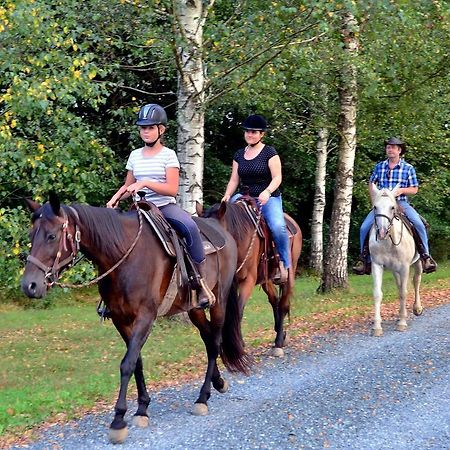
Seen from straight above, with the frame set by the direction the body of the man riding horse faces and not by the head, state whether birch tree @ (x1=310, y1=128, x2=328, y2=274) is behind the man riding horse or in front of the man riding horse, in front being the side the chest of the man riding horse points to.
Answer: behind

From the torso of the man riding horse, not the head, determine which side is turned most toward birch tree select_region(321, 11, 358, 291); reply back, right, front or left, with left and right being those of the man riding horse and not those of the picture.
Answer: back

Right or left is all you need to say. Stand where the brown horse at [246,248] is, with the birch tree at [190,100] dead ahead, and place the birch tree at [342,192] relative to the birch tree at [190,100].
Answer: right

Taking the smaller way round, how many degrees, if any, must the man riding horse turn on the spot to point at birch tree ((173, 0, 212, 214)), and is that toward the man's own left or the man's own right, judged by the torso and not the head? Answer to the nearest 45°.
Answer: approximately 90° to the man's own right

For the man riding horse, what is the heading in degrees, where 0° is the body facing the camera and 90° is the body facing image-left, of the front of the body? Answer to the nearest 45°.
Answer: approximately 0°

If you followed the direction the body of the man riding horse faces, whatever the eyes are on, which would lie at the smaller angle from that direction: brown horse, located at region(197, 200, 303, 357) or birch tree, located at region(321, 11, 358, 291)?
the brown horse
